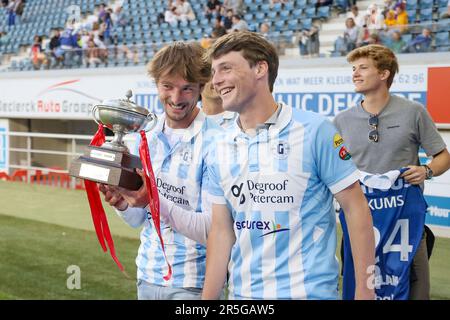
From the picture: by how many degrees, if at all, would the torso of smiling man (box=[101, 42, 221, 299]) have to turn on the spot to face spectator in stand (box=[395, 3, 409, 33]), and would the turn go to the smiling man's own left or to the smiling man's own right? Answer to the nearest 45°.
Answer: approximately 180°

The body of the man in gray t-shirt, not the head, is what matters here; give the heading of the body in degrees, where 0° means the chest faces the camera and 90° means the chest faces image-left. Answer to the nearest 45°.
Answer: approximately 45°

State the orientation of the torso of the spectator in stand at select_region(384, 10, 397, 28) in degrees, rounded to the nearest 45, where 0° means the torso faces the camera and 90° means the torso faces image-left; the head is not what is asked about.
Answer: approximately 45°

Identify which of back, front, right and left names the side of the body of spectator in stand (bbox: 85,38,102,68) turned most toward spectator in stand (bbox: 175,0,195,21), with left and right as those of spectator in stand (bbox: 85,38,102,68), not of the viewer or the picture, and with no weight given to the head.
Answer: left

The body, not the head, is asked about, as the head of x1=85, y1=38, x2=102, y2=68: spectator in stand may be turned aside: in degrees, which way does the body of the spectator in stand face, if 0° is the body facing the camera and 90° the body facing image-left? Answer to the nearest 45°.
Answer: approximately 0°

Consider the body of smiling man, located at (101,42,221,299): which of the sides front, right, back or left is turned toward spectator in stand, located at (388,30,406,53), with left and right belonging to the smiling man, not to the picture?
back

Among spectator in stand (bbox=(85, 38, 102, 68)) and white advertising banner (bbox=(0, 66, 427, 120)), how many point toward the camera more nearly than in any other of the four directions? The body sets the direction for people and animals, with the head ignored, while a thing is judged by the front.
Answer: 2

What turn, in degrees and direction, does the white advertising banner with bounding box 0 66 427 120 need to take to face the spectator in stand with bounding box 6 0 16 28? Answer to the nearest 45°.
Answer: approximately 135° to its right

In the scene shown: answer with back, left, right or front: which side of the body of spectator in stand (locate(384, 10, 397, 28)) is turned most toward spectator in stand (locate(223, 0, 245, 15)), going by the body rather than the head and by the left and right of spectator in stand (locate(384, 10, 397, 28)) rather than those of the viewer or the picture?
right
